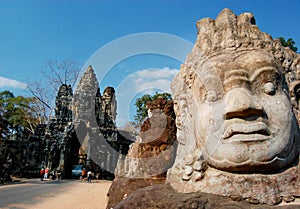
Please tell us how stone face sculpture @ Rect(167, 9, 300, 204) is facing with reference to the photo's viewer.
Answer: facing the viewer

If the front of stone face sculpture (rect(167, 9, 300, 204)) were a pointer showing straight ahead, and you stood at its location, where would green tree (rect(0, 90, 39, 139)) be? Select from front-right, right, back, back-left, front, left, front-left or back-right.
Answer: back-right
